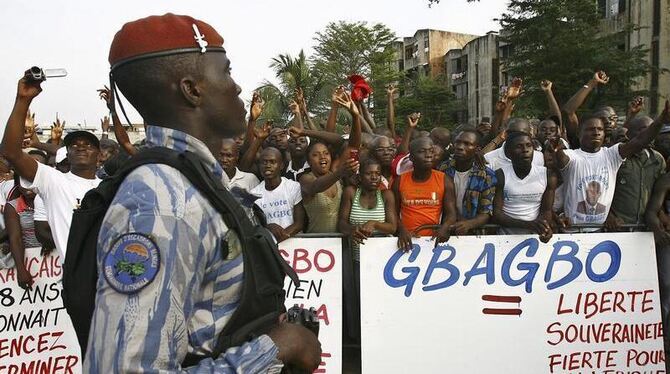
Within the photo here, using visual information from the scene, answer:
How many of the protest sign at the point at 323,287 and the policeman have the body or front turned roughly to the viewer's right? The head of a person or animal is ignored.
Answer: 1

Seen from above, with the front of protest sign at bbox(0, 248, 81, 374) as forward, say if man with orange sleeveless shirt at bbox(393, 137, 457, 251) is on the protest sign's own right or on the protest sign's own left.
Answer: on the protest sign's own left

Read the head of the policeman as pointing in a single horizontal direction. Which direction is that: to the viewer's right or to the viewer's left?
to the viewer's right

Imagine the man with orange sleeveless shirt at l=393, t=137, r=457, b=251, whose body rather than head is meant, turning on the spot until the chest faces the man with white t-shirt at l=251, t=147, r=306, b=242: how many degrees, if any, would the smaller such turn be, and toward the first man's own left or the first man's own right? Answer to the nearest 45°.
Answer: approximately 90° to the first man's own right

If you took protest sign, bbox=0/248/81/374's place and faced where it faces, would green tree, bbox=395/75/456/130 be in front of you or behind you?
behind

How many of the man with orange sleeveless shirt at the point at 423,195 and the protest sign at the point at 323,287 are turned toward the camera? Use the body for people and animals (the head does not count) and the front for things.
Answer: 2

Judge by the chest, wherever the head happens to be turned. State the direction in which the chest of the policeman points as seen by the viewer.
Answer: to the viewer's right

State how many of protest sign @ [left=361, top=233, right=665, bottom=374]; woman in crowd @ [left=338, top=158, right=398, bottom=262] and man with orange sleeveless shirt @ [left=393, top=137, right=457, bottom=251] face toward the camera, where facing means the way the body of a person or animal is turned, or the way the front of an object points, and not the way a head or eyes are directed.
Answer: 3

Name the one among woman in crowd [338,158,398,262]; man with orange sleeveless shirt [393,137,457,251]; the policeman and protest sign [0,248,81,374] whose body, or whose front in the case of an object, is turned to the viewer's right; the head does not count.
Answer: the policeman

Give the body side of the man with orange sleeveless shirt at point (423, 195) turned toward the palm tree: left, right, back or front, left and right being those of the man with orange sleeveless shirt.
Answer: back

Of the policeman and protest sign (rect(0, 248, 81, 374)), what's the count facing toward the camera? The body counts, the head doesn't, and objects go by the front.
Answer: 1

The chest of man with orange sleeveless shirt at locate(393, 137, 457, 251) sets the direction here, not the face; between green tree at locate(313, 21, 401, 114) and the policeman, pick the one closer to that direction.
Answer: the policeman

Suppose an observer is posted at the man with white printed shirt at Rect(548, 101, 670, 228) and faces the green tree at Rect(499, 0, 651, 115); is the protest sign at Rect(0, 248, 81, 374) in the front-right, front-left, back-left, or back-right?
back-left

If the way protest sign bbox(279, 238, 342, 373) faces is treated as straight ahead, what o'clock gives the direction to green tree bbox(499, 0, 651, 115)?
The green tree is roughly at 7 o'clock from the protest sign.

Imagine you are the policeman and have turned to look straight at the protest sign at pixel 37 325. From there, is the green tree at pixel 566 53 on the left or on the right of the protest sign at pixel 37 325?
right

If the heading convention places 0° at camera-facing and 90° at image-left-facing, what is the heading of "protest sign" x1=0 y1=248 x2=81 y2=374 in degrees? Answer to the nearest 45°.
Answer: approximately 0°
